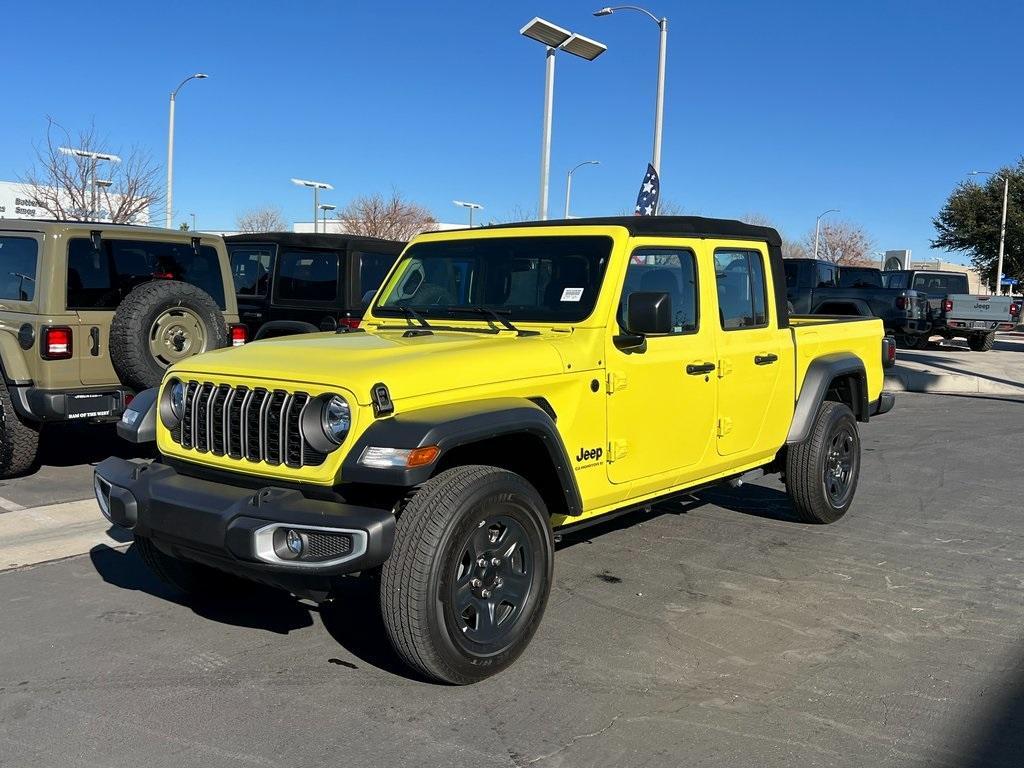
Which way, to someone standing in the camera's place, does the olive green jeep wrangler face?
facing away from the viewer and to the left of the viewer

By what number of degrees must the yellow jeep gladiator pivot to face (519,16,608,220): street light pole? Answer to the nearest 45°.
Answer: approximately 135° to its right

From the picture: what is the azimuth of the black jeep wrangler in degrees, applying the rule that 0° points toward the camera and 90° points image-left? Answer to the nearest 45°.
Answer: approximately 135°

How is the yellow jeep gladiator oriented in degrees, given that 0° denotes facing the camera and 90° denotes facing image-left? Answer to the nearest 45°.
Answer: approximately 45°

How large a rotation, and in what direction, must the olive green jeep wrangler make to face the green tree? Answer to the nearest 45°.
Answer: approximately 90° to its right

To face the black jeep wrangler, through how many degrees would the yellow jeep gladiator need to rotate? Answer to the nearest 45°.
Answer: approximately 135° to its right

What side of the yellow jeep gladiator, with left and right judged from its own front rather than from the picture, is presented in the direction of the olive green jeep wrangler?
right

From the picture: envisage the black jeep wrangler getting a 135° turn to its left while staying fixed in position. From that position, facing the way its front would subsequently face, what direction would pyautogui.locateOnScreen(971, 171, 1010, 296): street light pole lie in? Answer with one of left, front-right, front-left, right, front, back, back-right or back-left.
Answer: back-left

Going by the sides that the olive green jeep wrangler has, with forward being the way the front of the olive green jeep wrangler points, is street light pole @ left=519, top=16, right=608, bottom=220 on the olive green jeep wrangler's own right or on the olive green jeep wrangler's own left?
on the olive green jeep wrangler's own right
